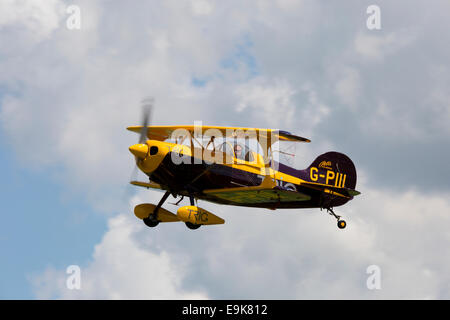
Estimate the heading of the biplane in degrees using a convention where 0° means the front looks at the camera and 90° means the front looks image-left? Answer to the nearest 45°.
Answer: approximately 45°
